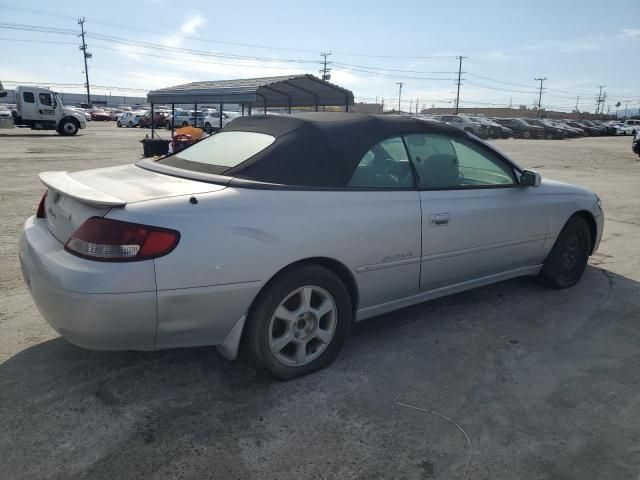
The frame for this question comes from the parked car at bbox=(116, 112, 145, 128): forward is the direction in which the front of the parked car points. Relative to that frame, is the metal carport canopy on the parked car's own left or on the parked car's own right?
on the parked car's own left

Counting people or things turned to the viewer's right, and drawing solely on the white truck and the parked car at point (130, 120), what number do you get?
1

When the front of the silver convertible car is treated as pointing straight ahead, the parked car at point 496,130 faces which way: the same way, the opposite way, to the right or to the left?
to the right

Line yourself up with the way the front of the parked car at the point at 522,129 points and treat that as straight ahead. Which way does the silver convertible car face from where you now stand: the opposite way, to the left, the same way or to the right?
to the left

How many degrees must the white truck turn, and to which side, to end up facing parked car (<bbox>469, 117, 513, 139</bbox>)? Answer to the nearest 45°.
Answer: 0° — it already faces it

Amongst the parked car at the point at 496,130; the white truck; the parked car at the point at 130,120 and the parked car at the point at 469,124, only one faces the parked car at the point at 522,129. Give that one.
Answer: the white truck

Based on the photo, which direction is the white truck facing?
to the viewer's right

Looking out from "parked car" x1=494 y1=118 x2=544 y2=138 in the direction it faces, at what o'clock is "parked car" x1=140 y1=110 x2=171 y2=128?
"parked car" x1=140 y1=110 x2=171 y2=128 is roughly at 4 o'clock from "parked car" x1=494 y1=118 x2=544 y2=138.

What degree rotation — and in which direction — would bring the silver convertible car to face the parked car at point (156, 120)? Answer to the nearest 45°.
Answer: approximately 45° to its left

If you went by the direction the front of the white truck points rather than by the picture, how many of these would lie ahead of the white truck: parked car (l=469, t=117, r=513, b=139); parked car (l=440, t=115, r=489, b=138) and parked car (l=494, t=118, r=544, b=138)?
3

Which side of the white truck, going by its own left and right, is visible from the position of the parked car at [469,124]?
front

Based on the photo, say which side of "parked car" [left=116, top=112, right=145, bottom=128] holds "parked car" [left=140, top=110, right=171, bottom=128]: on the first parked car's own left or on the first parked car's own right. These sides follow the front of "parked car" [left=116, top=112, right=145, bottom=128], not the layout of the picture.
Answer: on the first parked car's own left

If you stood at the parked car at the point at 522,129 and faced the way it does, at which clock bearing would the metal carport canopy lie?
The metal carport canopy is roughly at 2 o'clock from the parked car.

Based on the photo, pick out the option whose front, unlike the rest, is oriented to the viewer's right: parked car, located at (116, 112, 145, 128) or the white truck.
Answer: the white truck

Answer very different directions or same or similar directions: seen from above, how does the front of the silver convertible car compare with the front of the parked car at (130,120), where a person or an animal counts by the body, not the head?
very different directions
